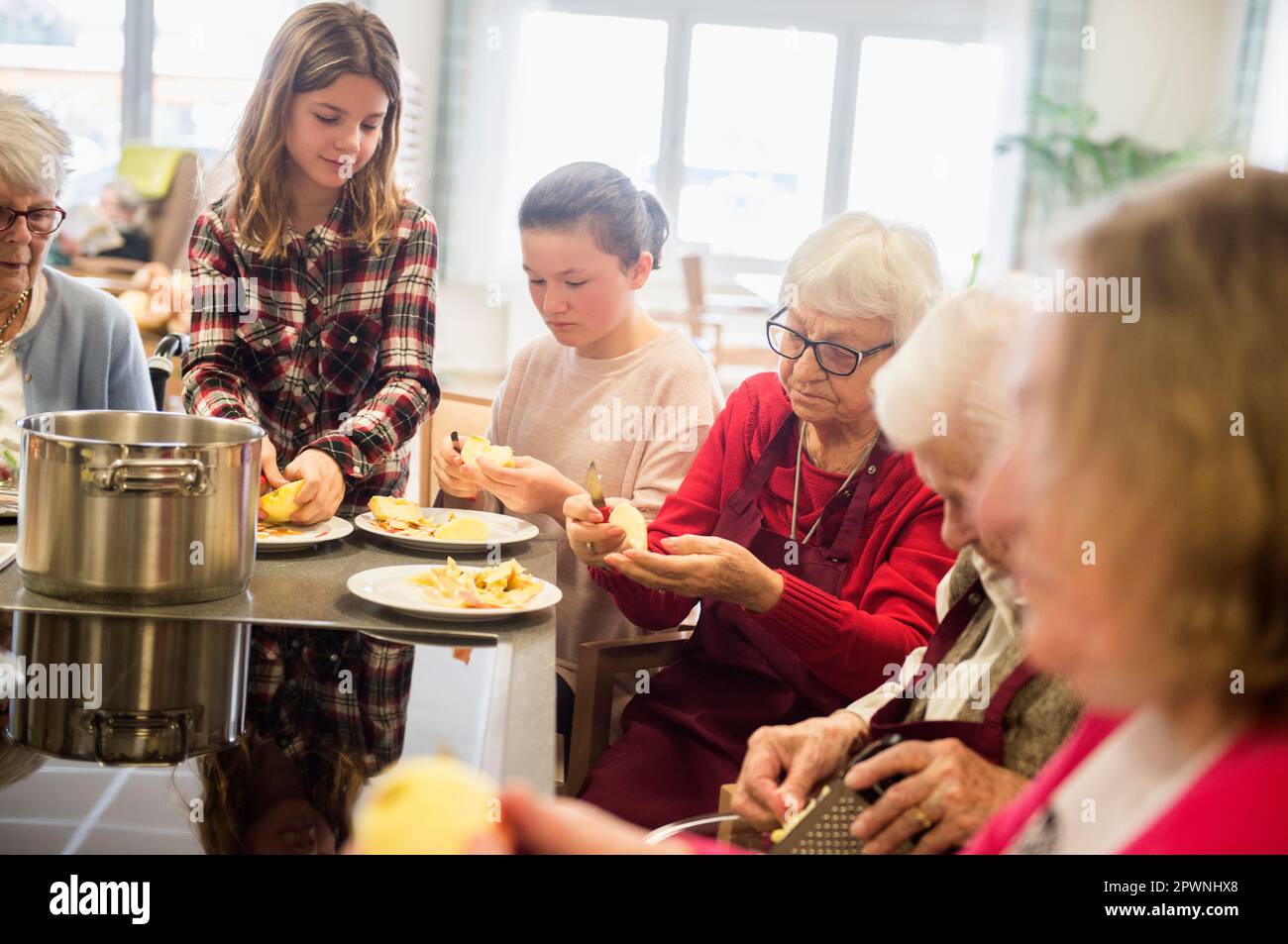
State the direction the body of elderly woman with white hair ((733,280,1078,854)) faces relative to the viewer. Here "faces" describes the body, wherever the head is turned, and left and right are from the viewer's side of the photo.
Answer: facing the viewer and to the left of the viewer

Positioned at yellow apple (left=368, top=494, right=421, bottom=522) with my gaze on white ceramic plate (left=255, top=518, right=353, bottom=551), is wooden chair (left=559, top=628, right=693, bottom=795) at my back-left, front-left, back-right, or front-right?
back-left

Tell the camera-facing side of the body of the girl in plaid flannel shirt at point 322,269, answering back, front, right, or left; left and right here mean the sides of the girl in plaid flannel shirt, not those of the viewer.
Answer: front

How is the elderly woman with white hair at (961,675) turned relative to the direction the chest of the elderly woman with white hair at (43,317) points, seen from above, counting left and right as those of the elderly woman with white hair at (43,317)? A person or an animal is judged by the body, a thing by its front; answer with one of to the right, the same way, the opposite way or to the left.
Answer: to the right

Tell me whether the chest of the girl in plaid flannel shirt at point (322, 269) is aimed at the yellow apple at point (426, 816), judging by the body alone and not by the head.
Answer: yes

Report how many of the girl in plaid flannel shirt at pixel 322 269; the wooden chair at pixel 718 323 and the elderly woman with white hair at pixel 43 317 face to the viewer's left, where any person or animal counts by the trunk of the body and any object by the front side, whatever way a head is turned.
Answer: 0

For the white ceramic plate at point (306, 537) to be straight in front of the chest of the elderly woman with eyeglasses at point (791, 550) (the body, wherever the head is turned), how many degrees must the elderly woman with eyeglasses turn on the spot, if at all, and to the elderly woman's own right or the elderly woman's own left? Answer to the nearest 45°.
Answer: approximately 45° to the elderly woman's own right

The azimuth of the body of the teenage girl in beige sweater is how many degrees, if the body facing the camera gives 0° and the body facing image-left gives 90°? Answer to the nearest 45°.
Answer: approximately 45°

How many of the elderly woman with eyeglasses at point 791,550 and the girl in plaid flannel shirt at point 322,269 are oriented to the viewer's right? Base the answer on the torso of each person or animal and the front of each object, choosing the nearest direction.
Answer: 0

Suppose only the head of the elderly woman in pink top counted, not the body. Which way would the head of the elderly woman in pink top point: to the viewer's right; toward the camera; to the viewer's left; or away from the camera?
to the viewer's left

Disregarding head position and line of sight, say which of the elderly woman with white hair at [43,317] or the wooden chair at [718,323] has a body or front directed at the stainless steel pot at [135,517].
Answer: the elderly woman with white hair

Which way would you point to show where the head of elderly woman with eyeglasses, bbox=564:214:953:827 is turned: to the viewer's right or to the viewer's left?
to the viewer's left
